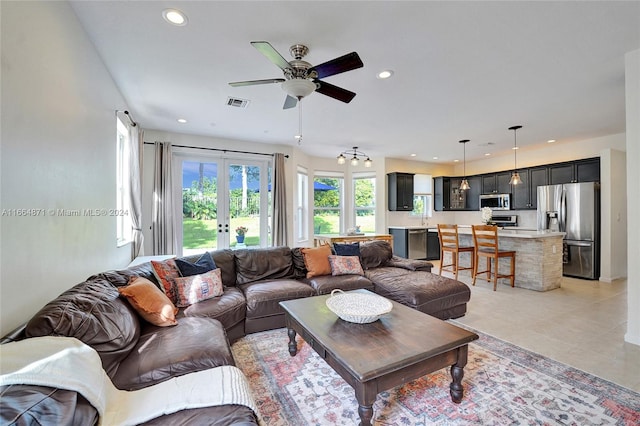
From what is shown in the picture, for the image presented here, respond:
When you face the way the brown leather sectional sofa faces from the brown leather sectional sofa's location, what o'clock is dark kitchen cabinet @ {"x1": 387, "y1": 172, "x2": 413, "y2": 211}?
The dark kitchen cabinet is roughly at 9 o'clock from the brown leather sectional sofa.

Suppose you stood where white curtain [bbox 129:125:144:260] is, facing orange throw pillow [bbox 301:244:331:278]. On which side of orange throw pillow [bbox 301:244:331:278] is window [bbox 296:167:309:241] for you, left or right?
left

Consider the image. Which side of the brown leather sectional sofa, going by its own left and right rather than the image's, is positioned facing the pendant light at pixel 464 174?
left

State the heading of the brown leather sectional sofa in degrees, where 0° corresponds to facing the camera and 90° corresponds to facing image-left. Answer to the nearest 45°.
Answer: approximately 315°

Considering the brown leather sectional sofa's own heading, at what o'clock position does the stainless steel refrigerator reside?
The stainless steel refrigerator is roughly at 10 o'clock from the brown leather sectional sofa.

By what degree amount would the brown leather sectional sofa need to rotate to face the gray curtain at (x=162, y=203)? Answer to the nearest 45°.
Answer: approximately 135° to its left

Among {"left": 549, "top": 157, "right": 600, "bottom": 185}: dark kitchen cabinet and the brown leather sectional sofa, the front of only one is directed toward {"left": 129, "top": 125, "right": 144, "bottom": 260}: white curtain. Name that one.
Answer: the dark kitchen cabinet

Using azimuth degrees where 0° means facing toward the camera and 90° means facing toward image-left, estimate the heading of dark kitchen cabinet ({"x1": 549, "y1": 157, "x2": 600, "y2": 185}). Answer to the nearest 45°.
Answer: approximately 45°
